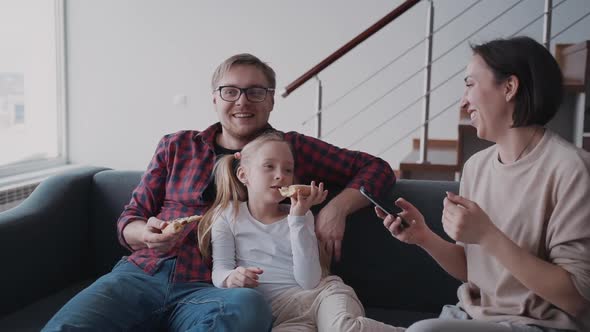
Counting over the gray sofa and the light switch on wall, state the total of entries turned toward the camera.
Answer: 2

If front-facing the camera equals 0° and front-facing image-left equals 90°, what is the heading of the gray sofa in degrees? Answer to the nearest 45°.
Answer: approximately 0°

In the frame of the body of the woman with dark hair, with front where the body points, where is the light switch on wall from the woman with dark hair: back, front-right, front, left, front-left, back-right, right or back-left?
right

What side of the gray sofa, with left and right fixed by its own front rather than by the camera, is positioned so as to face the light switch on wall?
back

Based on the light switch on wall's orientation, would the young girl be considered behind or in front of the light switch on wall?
in front

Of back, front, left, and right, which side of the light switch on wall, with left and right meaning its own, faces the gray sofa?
front

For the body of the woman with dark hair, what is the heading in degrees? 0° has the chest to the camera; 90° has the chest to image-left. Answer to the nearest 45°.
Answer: approximately 45°

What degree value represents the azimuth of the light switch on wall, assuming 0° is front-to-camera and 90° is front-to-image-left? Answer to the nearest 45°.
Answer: approximately 0°

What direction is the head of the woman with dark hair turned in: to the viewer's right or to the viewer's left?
to the viewer's left

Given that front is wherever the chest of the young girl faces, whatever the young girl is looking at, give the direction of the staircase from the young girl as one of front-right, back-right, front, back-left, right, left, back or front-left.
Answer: left

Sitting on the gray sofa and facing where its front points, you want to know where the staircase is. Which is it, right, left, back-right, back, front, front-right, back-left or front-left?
back-left

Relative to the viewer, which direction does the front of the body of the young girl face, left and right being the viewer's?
facing the viewer and to the right of the viewer
